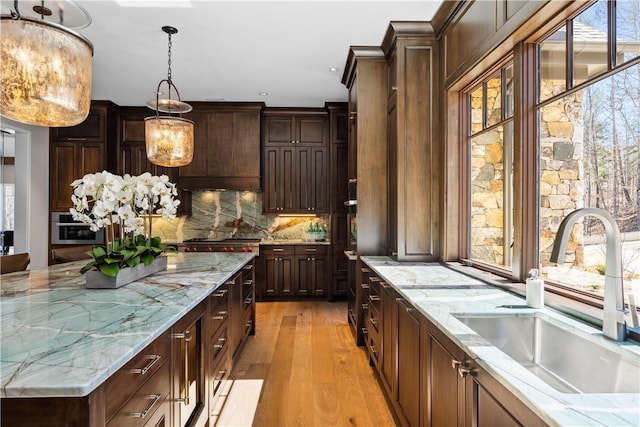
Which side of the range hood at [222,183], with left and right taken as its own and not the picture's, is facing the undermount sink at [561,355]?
front

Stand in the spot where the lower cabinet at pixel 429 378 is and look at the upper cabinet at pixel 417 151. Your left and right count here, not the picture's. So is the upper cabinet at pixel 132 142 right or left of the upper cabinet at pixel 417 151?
left

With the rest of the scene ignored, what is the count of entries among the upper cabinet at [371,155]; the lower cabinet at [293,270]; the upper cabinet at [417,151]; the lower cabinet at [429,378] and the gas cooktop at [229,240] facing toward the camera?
2

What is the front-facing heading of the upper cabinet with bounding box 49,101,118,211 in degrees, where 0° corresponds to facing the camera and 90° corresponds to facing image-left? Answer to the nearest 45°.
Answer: approximately 0°

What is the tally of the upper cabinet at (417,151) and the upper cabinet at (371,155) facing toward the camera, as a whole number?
0

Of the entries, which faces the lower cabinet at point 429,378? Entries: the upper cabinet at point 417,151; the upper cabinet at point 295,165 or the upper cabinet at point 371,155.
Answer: the upper cabinet at point 295,165

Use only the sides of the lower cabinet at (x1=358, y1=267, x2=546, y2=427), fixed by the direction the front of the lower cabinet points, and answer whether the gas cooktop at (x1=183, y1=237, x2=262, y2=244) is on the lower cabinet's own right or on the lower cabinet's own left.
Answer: on the lower cabinet's own right

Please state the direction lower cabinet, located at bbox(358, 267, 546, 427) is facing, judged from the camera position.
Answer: facing to the left of the viewer

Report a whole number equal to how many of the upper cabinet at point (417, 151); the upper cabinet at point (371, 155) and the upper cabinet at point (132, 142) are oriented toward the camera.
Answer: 1
